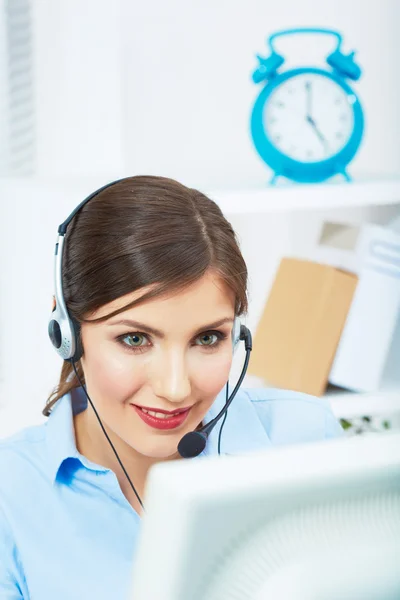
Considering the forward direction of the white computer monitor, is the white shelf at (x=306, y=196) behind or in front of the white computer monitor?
in front

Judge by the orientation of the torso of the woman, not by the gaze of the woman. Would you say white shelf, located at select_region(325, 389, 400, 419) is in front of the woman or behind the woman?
behind

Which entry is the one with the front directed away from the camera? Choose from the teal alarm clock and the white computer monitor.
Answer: the white computer monitor

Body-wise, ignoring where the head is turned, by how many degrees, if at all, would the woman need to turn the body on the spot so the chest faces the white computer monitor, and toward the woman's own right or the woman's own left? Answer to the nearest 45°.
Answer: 0° — they already face it

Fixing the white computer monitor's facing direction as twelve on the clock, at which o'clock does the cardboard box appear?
The cardboard box is roughly at 12 o'clock from the white computer monitor.

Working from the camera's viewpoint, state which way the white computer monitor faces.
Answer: facing away from the viewer

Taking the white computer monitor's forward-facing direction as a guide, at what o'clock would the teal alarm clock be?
The teal alarm clock is roughly at 12 o'clock from the white computer monitor.

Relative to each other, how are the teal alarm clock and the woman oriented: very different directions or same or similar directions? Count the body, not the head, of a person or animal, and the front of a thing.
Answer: same or similar directions

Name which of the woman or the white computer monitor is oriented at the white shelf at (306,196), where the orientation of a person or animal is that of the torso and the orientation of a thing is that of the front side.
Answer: the white computer monitor

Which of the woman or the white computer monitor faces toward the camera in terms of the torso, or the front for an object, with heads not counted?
the woman

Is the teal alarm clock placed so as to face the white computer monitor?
yes

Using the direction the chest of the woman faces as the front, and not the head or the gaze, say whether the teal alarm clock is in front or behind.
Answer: behind

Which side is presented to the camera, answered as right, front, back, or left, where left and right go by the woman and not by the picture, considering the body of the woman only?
front

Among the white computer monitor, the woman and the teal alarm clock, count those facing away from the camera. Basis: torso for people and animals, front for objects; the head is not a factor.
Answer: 1
